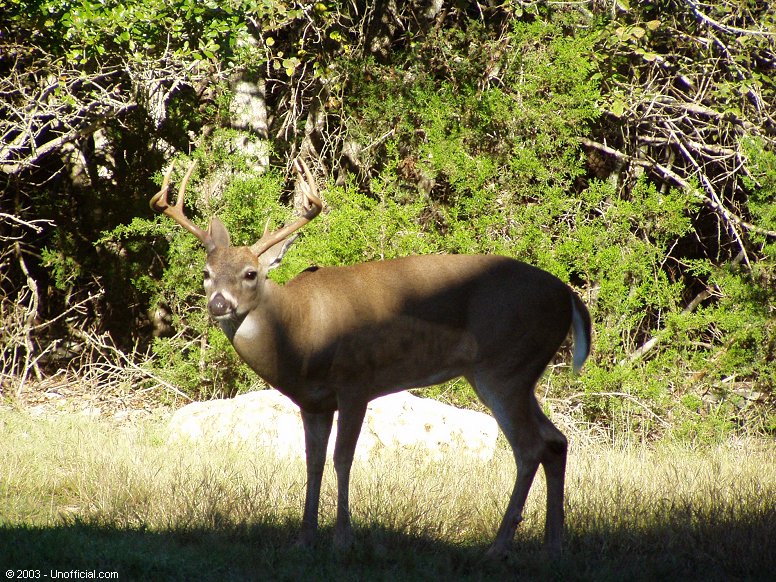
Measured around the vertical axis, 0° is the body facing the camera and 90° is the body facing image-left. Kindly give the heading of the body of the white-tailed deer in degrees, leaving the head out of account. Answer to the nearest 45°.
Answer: approximately 90°
